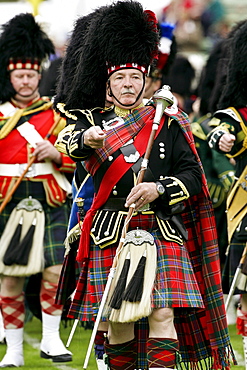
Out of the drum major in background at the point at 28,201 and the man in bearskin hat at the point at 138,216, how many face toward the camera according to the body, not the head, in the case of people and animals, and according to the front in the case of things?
2

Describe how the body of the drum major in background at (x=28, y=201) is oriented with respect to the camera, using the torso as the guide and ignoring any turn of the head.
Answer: toward the camera

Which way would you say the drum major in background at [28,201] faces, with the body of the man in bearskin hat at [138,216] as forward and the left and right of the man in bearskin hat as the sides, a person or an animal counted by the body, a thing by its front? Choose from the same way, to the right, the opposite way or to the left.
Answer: the same way

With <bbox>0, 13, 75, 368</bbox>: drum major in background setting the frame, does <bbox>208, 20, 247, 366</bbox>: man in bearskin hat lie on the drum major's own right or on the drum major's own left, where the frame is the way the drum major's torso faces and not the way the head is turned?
on the drum major's own left

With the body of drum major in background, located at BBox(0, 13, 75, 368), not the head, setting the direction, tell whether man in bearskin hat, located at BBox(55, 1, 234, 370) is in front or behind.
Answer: in front

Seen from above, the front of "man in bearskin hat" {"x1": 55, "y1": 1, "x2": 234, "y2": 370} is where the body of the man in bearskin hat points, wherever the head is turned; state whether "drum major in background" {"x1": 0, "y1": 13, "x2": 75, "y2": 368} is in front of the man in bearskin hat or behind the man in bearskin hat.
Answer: behind

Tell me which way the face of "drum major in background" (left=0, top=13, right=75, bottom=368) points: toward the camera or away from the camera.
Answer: toward the camera

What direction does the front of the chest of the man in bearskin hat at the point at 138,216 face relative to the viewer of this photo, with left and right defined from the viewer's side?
facing the viewer
